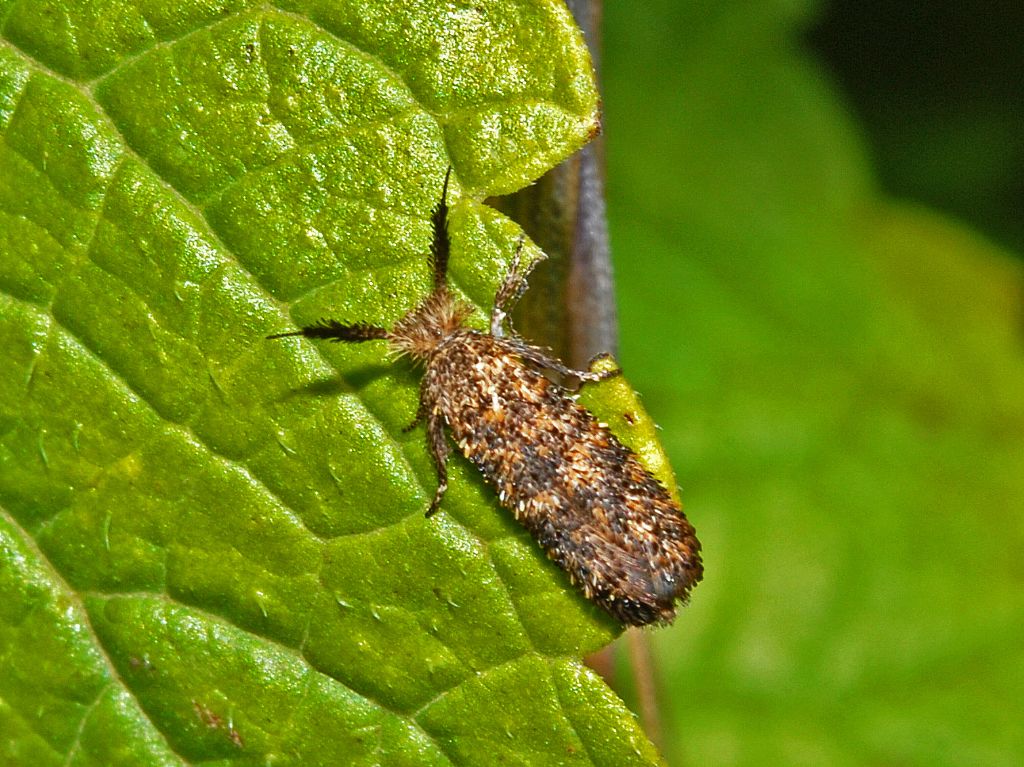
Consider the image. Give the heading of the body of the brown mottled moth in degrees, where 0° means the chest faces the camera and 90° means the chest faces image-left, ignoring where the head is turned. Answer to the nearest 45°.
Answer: approximately 135°
